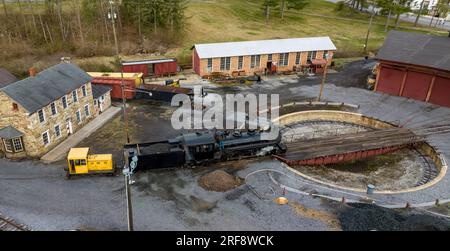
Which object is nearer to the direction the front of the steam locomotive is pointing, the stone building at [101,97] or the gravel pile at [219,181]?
the gravel pile

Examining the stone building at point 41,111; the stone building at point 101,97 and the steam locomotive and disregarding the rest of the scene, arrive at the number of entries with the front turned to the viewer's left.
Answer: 0

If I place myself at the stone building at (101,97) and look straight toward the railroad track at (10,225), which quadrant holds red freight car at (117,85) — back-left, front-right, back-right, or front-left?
back-left

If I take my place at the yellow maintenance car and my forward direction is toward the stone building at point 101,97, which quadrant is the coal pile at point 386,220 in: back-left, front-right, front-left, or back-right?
back-right

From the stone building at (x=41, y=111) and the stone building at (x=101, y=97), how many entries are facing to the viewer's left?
0

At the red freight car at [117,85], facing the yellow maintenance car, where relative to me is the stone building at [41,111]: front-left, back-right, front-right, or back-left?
front-right

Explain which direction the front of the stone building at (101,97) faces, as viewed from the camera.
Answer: facing the viewer and to the right of the viewer

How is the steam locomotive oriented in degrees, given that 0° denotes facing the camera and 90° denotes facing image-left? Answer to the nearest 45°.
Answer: approximately 270°

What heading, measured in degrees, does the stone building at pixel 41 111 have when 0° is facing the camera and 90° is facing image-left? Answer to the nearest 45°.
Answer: approximately 315°

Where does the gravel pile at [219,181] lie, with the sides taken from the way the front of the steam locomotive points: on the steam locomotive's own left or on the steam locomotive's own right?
on the steam locomotive's own right

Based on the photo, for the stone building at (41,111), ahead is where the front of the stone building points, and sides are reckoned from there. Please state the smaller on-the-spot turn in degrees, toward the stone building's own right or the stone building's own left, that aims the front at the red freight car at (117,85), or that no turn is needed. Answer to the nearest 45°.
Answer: approximately 90° to the stone building's own left

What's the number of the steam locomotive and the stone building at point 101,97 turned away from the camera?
0

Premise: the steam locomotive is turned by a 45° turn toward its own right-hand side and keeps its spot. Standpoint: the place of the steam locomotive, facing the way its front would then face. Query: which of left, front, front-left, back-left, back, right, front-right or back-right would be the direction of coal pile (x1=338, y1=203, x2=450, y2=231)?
front

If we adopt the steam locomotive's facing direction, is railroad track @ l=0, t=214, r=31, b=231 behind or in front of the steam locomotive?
behind
